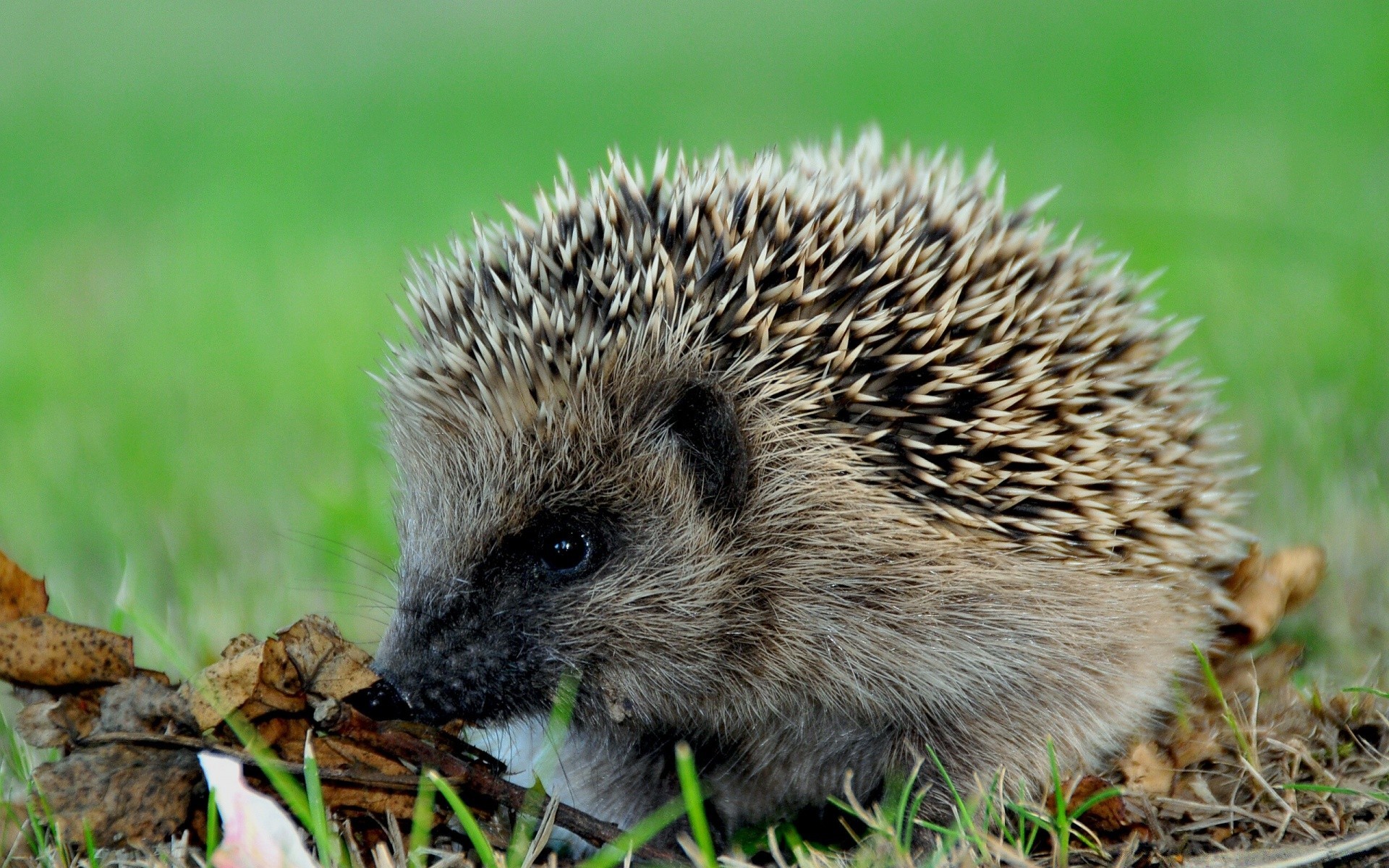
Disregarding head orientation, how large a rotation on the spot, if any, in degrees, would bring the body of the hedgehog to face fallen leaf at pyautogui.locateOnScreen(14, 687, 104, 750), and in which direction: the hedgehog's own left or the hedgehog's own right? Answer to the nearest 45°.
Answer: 0° — it already faces it

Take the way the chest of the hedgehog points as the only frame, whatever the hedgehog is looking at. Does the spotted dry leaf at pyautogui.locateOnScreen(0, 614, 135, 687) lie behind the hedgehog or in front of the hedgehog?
in front

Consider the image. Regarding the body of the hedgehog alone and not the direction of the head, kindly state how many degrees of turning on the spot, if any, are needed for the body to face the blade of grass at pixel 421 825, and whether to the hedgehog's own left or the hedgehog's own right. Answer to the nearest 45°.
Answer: approximately 45° to the hedgehog's own left

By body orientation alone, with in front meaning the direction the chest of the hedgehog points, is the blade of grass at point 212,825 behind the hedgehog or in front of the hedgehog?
in front

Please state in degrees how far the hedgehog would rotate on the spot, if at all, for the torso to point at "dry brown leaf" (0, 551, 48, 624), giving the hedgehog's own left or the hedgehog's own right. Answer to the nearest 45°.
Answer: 0° — it already faces it

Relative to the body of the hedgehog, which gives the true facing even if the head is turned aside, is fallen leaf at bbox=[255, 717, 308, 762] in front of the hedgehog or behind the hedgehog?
in front

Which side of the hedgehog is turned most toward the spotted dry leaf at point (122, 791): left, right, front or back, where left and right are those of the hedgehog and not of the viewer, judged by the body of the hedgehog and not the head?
front

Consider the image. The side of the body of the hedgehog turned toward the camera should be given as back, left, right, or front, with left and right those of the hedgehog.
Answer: left
